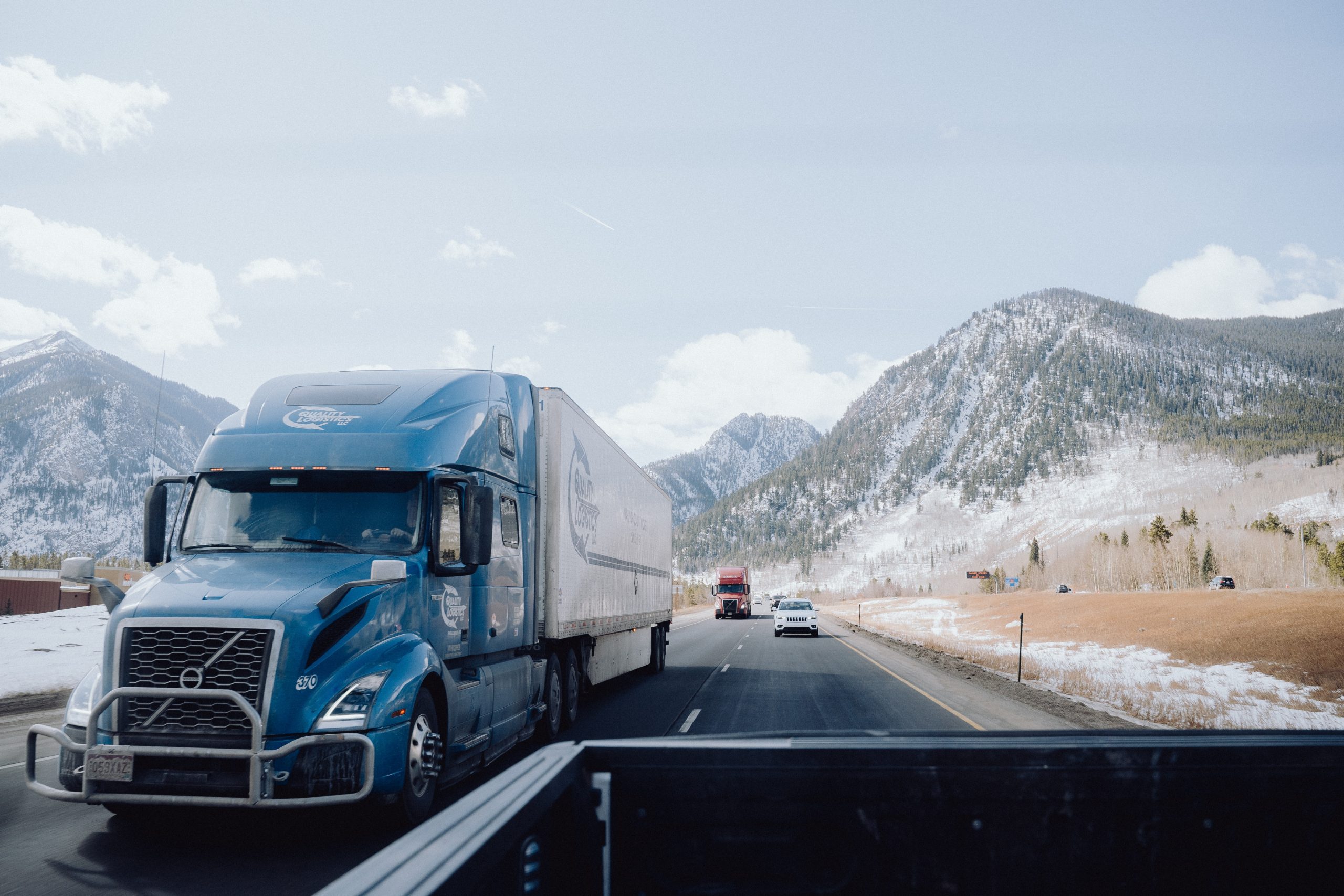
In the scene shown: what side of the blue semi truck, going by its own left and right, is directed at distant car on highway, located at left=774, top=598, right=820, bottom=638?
back

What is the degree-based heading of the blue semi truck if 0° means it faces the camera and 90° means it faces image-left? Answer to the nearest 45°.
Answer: approximately 45°

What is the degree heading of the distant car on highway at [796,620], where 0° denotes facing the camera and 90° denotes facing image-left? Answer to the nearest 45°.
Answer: approximately 0°

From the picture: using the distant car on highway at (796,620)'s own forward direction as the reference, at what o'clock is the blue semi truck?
The blue semi truck is roughly at 12 o'clock from the distant car on highway.
